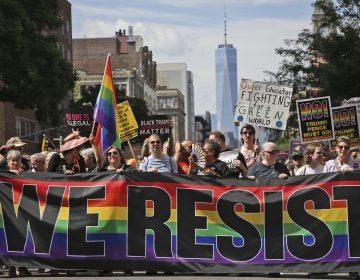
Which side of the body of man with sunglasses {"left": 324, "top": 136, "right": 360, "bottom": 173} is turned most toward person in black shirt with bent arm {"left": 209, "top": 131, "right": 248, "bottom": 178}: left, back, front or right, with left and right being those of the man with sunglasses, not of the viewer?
right

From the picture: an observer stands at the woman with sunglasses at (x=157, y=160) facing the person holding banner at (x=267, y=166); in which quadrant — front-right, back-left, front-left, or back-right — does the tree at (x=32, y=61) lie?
back-left

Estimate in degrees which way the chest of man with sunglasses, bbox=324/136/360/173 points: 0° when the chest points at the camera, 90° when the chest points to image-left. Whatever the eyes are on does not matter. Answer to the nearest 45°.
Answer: approximately 0°

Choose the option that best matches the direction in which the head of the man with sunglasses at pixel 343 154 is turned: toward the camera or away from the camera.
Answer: toward the camera

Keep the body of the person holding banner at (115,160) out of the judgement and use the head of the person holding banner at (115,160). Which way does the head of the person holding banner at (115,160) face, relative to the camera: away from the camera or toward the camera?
toward the camera

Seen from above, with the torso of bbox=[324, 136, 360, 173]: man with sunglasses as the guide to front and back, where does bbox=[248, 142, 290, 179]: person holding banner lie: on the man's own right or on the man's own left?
on the man's own right

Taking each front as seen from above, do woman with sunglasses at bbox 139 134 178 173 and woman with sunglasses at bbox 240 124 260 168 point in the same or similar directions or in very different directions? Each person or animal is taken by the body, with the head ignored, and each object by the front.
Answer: same or similar directions

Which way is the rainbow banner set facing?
toward the camera

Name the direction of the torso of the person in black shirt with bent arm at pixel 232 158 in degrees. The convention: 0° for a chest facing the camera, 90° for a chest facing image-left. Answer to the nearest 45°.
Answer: approximately 45°

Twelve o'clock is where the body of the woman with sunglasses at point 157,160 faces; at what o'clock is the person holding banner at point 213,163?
The person holding banner is roughly at 10 o'clock from the woman with sunglasses.

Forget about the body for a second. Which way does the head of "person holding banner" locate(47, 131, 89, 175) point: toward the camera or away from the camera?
toward the camera

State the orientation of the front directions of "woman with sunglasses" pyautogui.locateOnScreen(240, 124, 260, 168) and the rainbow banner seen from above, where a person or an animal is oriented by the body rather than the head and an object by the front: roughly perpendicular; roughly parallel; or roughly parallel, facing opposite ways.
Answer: roughly parallel

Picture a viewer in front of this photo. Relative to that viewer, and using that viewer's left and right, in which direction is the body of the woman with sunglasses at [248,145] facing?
facing the viewer
